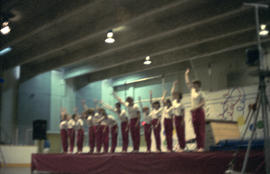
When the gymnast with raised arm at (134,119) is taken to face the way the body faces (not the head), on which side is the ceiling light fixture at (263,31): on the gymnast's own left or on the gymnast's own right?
on the gymnast's own left

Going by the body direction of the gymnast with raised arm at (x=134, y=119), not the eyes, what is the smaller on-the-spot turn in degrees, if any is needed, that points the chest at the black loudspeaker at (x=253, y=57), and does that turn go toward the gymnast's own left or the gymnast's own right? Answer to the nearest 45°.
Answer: approximately 45° to the gymnast's own left

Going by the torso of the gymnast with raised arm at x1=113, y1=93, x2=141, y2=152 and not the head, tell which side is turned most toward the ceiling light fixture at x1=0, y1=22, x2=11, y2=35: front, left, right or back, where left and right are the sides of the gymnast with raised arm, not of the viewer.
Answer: front

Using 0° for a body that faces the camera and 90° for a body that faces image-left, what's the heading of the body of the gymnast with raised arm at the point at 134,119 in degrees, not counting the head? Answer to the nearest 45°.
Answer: approximately 45°

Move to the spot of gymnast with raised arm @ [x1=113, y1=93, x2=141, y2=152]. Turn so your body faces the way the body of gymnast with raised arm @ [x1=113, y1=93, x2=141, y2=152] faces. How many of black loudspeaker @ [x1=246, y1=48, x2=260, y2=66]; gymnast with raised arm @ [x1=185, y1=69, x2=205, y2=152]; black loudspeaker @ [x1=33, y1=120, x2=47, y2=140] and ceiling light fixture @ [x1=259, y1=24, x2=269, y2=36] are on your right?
1
